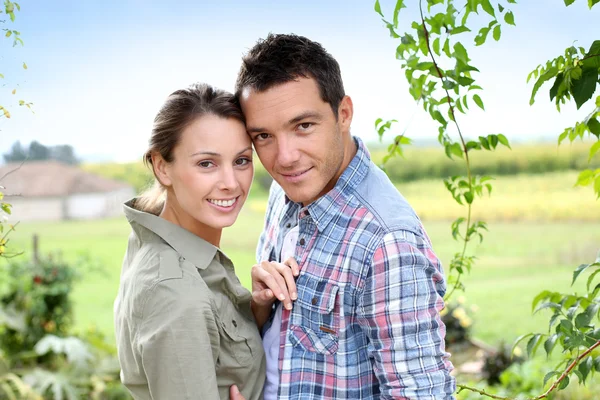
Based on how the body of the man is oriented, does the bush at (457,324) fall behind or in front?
behind

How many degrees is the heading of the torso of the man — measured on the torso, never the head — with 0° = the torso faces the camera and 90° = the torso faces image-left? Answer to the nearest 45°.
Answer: approximately 45°

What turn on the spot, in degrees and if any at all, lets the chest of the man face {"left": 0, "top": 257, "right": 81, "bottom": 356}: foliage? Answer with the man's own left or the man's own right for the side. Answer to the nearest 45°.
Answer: approximately 90° to the man's own right
